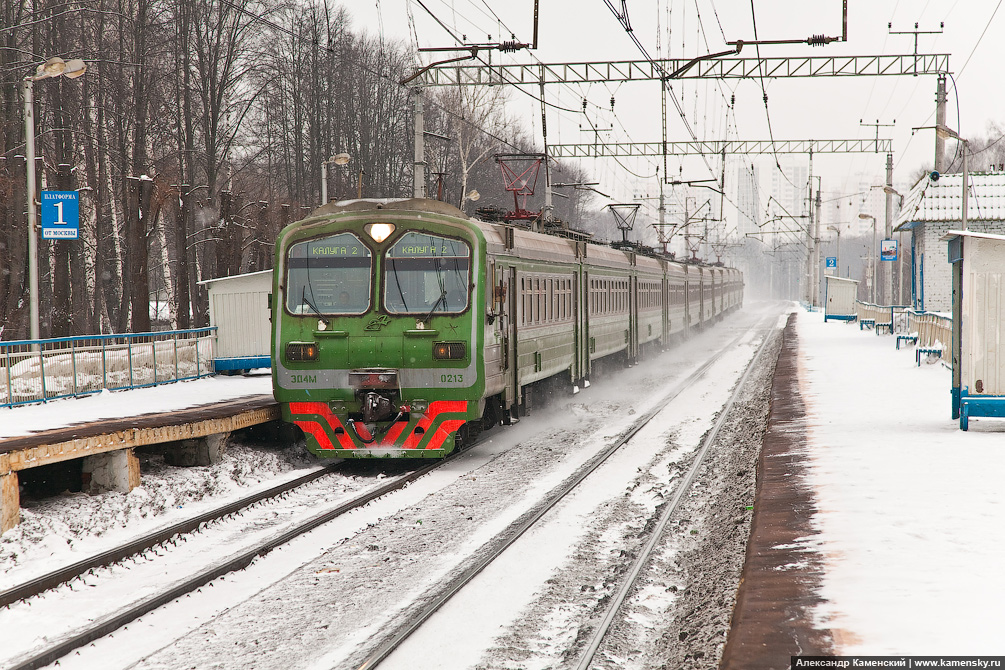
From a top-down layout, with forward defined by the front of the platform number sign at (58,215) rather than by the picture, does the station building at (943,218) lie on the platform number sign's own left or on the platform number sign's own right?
on the platform number sign's own left

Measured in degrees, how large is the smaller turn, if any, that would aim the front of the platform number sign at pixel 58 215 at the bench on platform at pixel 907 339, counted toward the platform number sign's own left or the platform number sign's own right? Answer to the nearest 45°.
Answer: approximately 90° to the platform number sign's own left

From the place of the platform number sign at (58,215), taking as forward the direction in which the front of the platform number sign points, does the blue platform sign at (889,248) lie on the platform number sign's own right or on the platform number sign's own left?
on the platform number sign's own left

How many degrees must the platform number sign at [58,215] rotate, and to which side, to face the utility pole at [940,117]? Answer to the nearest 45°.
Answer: approximately 90° to its left

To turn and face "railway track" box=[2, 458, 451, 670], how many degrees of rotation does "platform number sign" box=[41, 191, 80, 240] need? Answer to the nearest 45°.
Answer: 0° — it already faces it

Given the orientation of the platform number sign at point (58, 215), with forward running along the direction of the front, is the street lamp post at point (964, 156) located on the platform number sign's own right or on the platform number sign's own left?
on the platform number sign's own left

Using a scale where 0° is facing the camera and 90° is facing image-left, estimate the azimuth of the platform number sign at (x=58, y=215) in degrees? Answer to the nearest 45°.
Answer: approximately 0°
